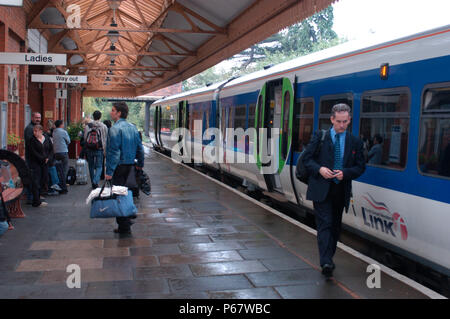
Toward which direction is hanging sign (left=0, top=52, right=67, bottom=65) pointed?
toward the camera

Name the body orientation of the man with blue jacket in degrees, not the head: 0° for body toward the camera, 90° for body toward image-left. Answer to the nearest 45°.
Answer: approximately 135°

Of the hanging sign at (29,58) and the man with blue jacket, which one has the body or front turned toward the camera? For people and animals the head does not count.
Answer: the hanging sign

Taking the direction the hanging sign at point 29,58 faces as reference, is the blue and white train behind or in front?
in front

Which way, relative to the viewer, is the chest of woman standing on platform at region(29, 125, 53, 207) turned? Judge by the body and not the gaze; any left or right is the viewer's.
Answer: facing the viewer and to the right of the viewer

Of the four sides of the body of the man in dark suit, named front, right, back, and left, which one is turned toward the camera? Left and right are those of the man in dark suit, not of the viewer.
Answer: front

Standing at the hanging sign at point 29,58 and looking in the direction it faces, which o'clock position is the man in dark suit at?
The man in dark suit is roughly at 11 o'clock from the hanging sign.

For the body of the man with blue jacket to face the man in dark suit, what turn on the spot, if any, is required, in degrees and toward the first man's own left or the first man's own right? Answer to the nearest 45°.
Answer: approximately 180°

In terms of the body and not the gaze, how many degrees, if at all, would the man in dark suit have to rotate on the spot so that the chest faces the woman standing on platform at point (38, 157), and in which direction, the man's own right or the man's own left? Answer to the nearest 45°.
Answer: approximately 135° to the man's own right

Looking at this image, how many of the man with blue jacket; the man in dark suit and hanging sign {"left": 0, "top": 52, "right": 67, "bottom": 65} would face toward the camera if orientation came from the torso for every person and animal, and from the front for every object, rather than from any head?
2

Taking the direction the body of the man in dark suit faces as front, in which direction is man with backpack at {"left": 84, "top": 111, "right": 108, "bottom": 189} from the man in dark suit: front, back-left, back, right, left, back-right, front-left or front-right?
back-right

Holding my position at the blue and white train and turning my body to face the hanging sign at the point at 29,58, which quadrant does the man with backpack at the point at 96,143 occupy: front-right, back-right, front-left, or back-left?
front-right

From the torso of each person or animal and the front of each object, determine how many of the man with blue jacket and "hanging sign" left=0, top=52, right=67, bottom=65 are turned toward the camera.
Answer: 1
